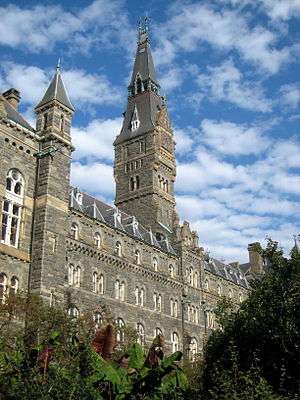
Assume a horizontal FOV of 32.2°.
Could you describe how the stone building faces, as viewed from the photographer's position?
facing the viewer and to the right of the viewer

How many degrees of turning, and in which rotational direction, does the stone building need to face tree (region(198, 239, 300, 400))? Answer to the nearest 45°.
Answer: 0° — it already faces it
